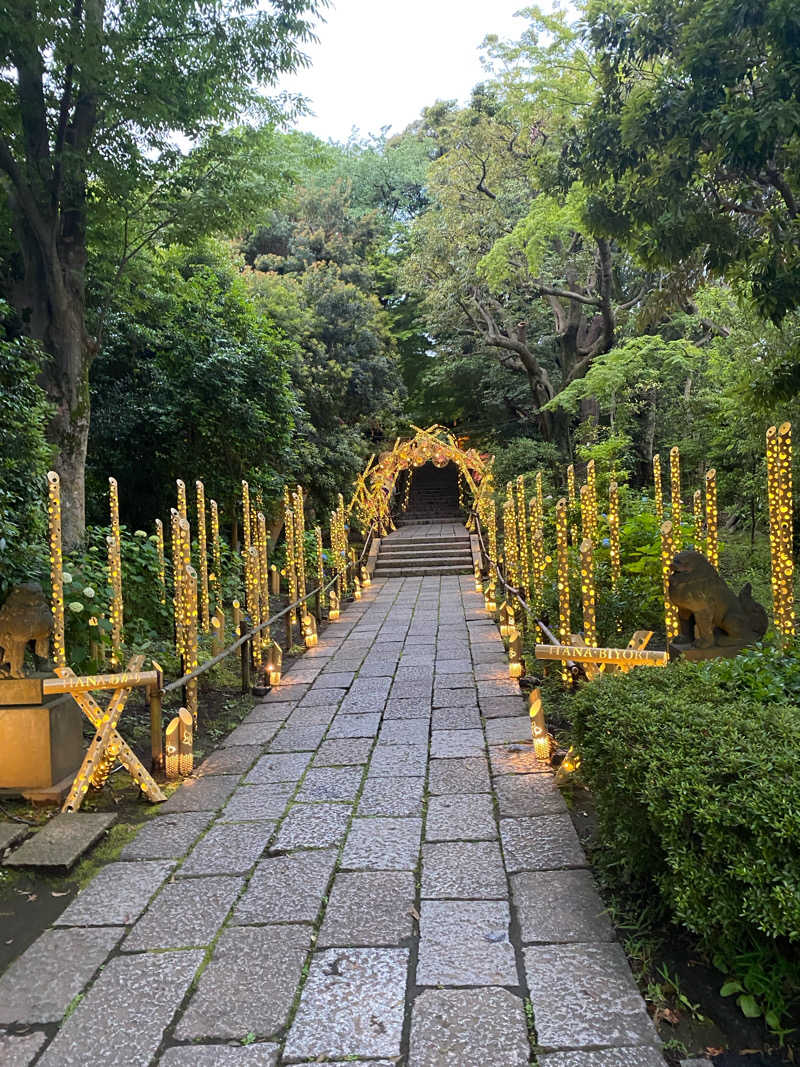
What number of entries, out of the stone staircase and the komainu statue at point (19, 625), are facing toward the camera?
1

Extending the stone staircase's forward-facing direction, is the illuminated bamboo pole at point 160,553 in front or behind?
in front

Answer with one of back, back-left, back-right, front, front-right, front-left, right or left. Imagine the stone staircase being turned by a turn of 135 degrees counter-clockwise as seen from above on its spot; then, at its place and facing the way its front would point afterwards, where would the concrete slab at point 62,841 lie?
back-right

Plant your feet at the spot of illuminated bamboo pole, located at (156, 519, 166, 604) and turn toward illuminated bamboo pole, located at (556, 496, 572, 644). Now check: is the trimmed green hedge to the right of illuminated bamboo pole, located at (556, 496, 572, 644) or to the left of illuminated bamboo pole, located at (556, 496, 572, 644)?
right

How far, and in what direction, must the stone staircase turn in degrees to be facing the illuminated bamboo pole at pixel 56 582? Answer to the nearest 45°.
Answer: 0° — it already faces it

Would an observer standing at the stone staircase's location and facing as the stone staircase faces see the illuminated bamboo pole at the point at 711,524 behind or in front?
in front

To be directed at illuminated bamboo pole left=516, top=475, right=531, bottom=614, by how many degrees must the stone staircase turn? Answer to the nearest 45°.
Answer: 0° — it already faces it

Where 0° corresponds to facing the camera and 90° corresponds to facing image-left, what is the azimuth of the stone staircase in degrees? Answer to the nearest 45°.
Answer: approximately 0°

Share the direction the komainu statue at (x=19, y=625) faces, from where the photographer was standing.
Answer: facing to the right of the viewer

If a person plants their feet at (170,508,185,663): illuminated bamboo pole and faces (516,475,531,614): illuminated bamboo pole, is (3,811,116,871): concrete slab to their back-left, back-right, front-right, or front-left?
back-right
